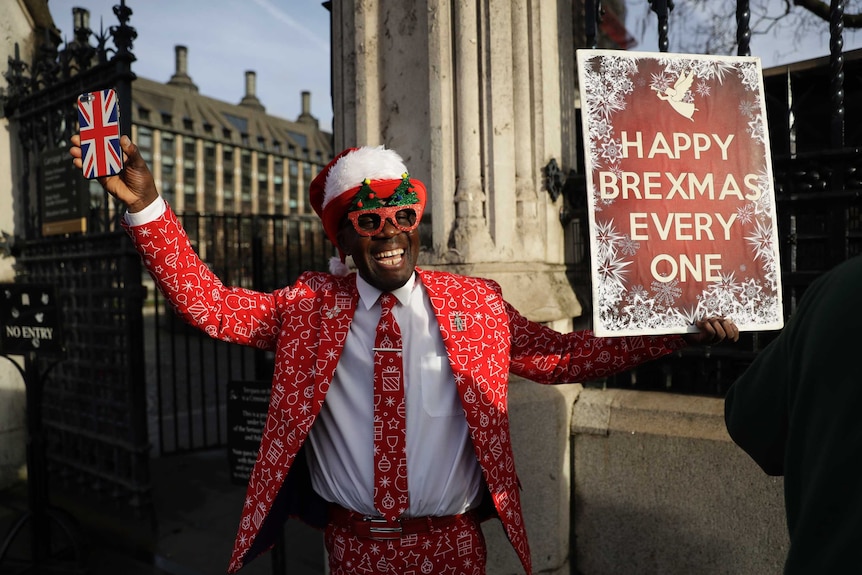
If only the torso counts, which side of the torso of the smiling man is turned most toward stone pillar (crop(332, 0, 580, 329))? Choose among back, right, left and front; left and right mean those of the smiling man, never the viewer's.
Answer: back

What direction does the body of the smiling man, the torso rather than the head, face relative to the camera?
toward the camera

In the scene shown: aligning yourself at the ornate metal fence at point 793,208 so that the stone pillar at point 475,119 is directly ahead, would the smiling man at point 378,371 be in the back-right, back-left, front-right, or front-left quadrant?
front-left

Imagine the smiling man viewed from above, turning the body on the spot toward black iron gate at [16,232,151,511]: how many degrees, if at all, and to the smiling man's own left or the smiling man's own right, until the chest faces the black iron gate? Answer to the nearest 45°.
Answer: approximately 135° to the smiling man's own right
